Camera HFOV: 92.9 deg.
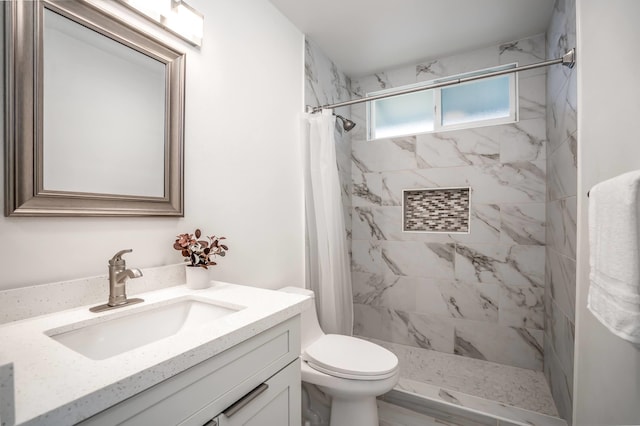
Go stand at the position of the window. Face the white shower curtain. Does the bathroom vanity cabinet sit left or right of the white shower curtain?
left

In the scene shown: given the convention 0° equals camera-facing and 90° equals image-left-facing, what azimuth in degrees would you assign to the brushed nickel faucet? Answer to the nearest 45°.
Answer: approximately 315°
